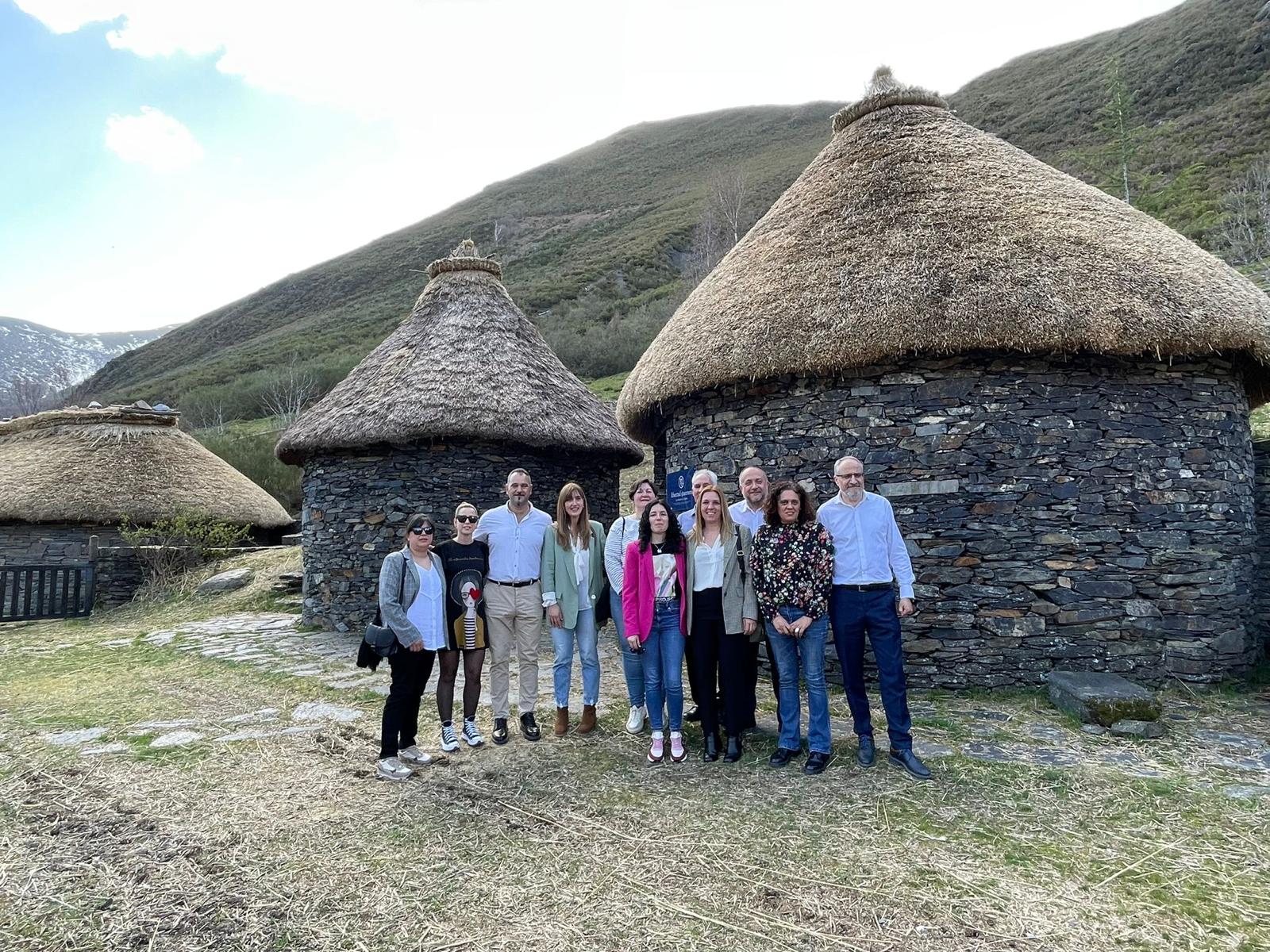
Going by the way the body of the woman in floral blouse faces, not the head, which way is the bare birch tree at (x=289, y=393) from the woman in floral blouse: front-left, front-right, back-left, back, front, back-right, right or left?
back-right

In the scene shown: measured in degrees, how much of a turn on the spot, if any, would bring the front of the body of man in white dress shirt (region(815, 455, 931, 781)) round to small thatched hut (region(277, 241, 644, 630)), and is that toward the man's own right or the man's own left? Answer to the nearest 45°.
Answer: approximately 135° to the man's own right

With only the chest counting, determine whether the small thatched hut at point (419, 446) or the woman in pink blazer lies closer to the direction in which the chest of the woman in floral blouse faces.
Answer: the woman in pink blazer

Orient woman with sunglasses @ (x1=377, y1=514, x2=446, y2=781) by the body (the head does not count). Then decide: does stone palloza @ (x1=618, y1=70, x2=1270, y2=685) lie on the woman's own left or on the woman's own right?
on the woman's own left

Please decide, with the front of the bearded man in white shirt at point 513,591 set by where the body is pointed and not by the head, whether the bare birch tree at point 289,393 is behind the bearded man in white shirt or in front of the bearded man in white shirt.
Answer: behind

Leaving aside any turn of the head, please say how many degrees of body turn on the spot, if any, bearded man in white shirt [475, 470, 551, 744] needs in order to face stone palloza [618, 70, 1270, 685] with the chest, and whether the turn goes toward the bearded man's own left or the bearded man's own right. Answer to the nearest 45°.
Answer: approximately 90° to the bearded man's own left

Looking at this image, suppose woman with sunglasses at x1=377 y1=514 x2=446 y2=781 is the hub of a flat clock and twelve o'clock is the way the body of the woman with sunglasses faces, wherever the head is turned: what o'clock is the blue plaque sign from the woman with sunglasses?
The blue plaque sign is roughly at 9 o'clock from the woman with sunglasses.

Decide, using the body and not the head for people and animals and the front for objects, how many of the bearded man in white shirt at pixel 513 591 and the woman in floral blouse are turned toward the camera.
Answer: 2

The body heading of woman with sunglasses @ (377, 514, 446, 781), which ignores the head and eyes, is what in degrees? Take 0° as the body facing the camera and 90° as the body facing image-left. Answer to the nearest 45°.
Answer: approximately 315°

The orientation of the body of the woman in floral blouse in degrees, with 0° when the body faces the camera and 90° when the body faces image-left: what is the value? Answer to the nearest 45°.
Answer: approximately 0°
